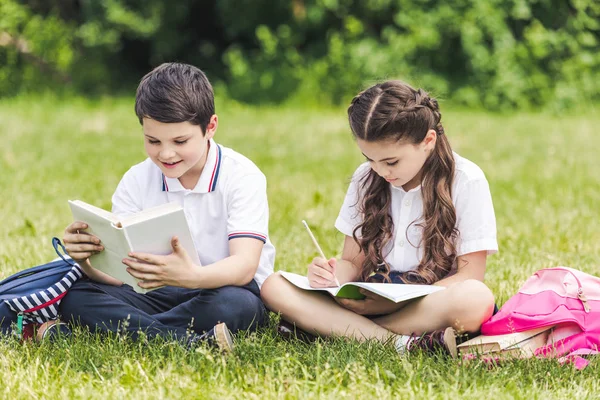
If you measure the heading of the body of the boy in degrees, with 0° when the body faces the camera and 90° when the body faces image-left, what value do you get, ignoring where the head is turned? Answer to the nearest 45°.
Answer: approximately 45°

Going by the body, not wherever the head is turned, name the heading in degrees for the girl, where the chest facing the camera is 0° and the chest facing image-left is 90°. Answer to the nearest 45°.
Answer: approximately 45°

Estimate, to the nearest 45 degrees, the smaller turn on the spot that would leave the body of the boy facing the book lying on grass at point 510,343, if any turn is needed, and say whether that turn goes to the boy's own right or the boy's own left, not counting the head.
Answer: approximately 90° to the boy's own left

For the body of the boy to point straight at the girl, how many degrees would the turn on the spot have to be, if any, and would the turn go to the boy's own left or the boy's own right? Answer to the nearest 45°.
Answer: approximately 135° to the boy's own left

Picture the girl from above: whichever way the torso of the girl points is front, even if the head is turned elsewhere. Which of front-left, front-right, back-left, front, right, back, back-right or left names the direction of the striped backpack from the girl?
front-right

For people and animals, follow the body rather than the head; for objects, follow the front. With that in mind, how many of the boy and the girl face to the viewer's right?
0
